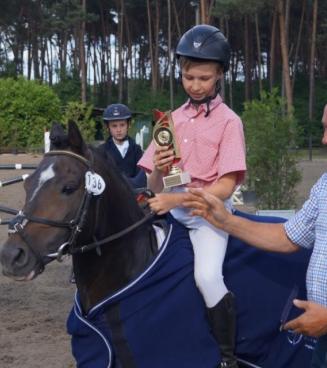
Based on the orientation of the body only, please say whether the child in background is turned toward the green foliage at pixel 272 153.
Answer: no

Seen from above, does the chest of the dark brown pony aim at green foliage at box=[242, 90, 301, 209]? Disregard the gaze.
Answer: no

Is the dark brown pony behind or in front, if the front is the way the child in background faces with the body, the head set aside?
in front

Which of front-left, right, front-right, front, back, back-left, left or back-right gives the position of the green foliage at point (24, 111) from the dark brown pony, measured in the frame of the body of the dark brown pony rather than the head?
back-right

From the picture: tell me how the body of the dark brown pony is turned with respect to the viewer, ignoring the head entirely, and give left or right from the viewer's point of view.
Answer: facing the viewer and to the left of the viewer

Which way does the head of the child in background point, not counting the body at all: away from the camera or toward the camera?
toward the camera

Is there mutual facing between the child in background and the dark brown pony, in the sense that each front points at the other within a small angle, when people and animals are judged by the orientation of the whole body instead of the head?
no

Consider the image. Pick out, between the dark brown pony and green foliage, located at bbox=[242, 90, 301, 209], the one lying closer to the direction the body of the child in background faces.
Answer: the dark brown pony

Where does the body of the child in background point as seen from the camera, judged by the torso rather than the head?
toward the camera

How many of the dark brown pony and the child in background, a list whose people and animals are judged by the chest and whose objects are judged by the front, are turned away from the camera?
0
